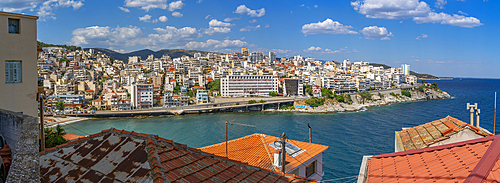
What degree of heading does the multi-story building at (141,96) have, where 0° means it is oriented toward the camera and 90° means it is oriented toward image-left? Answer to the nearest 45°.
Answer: approximately 0°

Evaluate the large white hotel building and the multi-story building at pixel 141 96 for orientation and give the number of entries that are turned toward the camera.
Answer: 2

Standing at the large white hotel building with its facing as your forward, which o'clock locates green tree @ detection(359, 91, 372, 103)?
The green tree is roughly at 9 o'clock from the large white hotel building.

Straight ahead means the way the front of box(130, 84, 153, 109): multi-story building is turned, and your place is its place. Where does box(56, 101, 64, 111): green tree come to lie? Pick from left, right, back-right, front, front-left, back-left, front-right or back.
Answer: right

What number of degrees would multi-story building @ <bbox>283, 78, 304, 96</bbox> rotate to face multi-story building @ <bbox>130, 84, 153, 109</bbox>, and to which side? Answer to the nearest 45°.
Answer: approximately 45° to its right

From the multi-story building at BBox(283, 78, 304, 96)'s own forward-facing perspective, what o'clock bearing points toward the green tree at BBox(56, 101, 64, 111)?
The green tree is roughly at 2 o'clock from the multi-story building.

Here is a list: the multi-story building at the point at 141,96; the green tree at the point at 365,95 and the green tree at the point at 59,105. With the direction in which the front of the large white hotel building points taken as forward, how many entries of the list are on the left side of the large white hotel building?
1

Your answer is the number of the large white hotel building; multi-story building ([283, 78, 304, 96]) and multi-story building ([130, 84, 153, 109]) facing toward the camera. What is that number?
3

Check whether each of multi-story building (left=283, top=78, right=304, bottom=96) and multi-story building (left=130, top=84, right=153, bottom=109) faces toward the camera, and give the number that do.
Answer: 2

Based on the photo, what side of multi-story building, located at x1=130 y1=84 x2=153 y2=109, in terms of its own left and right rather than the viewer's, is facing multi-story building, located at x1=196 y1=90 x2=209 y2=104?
left
